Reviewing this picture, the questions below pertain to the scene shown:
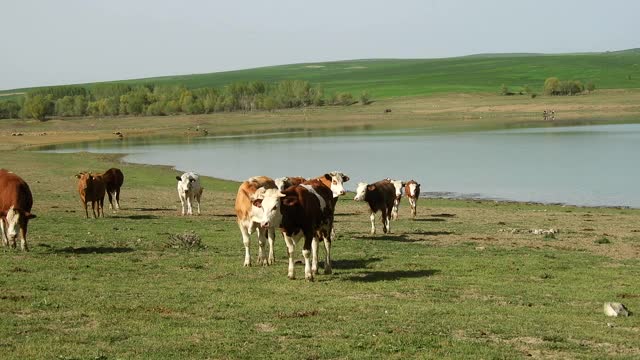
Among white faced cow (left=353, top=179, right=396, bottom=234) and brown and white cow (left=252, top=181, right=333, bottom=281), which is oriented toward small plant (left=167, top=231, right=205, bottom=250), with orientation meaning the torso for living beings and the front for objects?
the white faced cow

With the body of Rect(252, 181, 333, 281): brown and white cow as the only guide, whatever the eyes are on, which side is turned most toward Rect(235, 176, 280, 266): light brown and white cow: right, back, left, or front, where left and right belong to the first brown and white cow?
right

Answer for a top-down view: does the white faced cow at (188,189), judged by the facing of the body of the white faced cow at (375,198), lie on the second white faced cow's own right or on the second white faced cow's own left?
on the second white faced cow's own right

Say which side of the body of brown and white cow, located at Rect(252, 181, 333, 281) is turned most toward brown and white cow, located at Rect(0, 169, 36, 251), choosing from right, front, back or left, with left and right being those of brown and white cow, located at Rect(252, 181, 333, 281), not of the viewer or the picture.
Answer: right

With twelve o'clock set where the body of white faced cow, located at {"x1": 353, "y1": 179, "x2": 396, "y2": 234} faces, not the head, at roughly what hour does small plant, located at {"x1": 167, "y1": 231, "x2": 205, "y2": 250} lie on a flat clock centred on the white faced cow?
The small plant is roughly at 12 o'clock from the white faced cow.

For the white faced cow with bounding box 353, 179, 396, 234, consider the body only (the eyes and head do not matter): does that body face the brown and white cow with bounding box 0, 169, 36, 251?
yes

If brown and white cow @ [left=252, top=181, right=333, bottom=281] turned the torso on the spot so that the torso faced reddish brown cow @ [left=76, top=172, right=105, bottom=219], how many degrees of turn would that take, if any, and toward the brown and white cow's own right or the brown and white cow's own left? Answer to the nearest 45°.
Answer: approximately 90° to the brown and white cow's own right

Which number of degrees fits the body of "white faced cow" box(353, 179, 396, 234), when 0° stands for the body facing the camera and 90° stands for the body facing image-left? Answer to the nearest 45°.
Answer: approximately 45°

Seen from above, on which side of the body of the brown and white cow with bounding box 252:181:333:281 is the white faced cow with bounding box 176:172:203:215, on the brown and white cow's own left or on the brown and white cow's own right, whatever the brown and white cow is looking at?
on the brown and white cow's own right

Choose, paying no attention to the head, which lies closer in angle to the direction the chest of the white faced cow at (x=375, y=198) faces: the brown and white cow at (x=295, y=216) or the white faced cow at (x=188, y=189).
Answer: the brown and white cow

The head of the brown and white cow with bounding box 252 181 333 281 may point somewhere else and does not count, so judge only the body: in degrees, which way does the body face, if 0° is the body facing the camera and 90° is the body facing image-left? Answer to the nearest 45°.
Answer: approximately 45°
